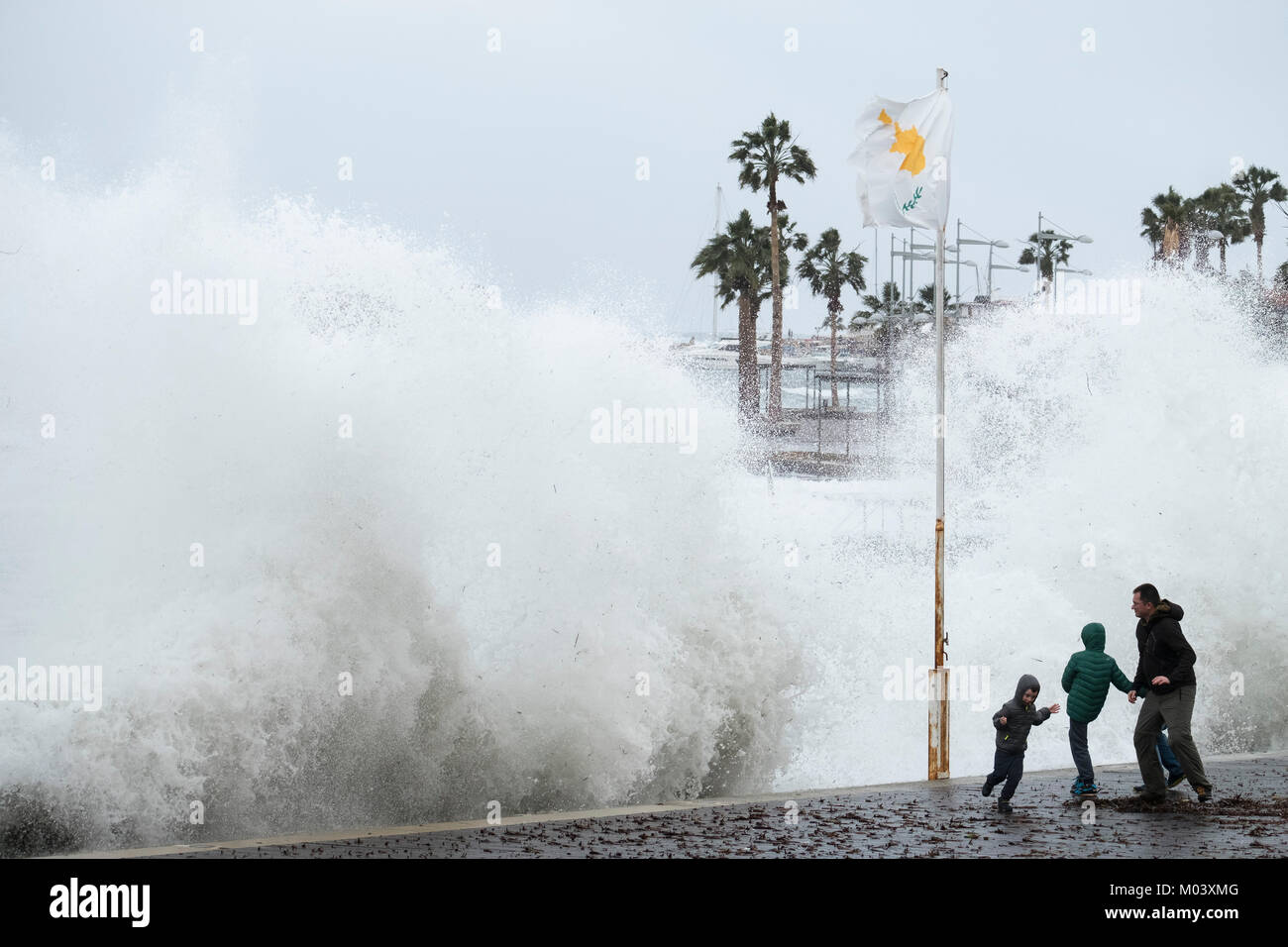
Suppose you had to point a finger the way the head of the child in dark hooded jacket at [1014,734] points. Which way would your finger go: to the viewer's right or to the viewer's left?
to the viewer's right

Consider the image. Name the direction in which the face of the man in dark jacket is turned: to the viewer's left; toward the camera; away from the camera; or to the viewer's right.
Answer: to the viewer's left

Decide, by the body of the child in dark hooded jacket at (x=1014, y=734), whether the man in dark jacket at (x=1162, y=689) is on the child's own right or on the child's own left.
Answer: on the child's own left
